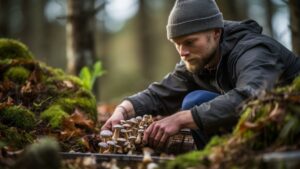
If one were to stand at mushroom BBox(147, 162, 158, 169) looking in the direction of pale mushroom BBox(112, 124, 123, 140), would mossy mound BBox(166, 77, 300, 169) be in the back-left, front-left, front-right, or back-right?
back-right

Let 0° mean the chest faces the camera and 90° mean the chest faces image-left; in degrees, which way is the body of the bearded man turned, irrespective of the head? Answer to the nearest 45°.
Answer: approximately 45°

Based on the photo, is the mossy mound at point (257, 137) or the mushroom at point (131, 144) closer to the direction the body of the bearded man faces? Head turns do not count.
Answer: the mushroom

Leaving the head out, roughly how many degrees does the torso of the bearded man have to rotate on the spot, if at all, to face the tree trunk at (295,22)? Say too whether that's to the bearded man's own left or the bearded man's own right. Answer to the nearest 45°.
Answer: approximately 180°

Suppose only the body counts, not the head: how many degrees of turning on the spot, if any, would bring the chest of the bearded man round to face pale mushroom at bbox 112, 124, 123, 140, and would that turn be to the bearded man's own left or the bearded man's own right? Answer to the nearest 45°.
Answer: approximately 45° to the bearded man's own right

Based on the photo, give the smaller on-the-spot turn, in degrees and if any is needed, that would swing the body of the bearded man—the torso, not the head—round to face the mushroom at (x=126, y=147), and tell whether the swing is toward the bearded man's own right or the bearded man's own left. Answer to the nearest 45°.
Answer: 0° — they already face it
